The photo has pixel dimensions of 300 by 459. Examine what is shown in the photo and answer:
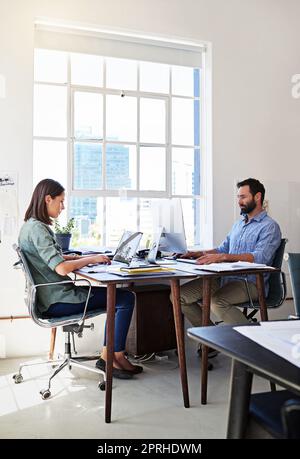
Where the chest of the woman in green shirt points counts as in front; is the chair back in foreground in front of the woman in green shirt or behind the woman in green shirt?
in front

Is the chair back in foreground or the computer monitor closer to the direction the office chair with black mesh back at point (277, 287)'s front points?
the computer monitor

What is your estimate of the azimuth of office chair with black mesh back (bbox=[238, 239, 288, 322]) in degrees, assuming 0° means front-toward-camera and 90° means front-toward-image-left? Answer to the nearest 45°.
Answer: approximately 90°

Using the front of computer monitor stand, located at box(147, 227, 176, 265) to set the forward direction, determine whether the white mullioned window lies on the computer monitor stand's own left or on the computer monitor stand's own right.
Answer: on the computer monitor stand's own left

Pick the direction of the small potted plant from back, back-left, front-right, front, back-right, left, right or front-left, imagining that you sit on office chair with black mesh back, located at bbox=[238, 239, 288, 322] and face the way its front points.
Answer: front

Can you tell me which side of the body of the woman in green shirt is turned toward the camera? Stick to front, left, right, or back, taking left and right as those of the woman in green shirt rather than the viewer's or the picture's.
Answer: right

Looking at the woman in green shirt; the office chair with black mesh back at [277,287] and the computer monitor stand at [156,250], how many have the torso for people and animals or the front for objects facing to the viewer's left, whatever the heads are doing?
1

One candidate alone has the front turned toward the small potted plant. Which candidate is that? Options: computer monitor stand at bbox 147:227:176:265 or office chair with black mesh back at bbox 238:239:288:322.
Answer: the office chair with black mesh back

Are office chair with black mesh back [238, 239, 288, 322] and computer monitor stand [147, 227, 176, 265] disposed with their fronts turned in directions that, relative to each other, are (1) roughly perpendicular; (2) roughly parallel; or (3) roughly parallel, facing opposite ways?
roughly parallel, facing opposite ways

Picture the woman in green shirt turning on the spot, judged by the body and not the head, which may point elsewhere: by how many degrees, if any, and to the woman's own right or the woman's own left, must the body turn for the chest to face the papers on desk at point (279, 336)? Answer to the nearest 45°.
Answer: approximately 90° to the woman's own right

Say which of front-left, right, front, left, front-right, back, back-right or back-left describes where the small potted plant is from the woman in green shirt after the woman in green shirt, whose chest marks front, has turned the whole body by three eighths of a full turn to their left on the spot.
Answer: front-right

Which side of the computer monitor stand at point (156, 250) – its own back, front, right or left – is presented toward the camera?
right

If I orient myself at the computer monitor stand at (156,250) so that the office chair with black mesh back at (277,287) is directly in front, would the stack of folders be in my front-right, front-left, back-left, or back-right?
back-right

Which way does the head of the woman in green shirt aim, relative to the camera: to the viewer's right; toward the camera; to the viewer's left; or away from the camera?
to the viewer's right

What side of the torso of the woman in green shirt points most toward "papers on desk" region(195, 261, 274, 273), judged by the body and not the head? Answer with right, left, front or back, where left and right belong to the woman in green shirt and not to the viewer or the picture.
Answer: front

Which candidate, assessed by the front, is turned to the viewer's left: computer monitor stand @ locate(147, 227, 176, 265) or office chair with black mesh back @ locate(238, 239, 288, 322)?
the office chair with black mesh back
